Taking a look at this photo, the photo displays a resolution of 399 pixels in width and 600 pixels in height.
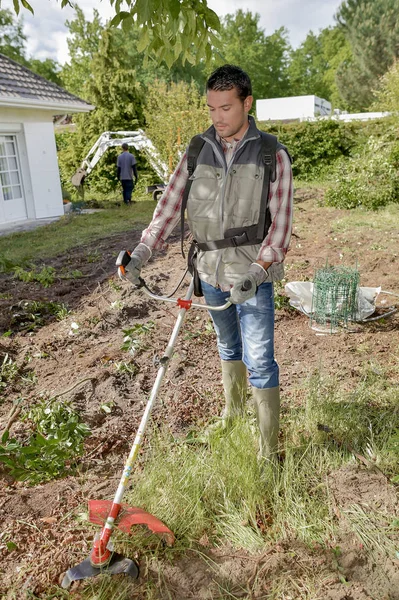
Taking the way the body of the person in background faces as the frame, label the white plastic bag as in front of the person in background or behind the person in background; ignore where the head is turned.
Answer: behind

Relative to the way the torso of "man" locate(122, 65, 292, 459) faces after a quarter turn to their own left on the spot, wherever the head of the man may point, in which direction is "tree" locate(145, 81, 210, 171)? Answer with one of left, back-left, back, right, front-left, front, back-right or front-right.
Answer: back-left

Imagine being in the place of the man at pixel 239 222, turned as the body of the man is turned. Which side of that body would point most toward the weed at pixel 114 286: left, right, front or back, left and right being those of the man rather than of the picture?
right

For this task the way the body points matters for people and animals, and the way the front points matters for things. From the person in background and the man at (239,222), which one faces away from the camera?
the person in background

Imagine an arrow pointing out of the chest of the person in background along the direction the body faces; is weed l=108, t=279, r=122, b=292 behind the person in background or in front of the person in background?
behind

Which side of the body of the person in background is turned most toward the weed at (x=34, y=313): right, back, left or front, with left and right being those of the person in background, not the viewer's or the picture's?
back

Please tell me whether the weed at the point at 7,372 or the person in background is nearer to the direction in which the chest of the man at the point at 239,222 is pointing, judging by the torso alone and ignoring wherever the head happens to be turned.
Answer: the weed

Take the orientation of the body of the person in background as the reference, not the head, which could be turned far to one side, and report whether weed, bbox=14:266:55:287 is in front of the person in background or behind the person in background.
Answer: behind

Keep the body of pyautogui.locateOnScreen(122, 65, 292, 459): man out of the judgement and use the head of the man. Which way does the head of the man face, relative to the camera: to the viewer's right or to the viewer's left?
to the viewer's left

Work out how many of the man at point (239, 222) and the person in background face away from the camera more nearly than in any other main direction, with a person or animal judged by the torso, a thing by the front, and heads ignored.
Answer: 1

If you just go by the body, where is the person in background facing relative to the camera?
away from the camera

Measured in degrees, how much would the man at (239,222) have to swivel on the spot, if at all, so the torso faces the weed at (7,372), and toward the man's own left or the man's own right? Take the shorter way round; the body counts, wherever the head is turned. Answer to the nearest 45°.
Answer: approximately 90° to the man's own right

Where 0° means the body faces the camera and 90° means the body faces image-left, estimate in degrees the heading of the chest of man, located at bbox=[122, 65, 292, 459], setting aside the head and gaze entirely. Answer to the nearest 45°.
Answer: approximately 45°
